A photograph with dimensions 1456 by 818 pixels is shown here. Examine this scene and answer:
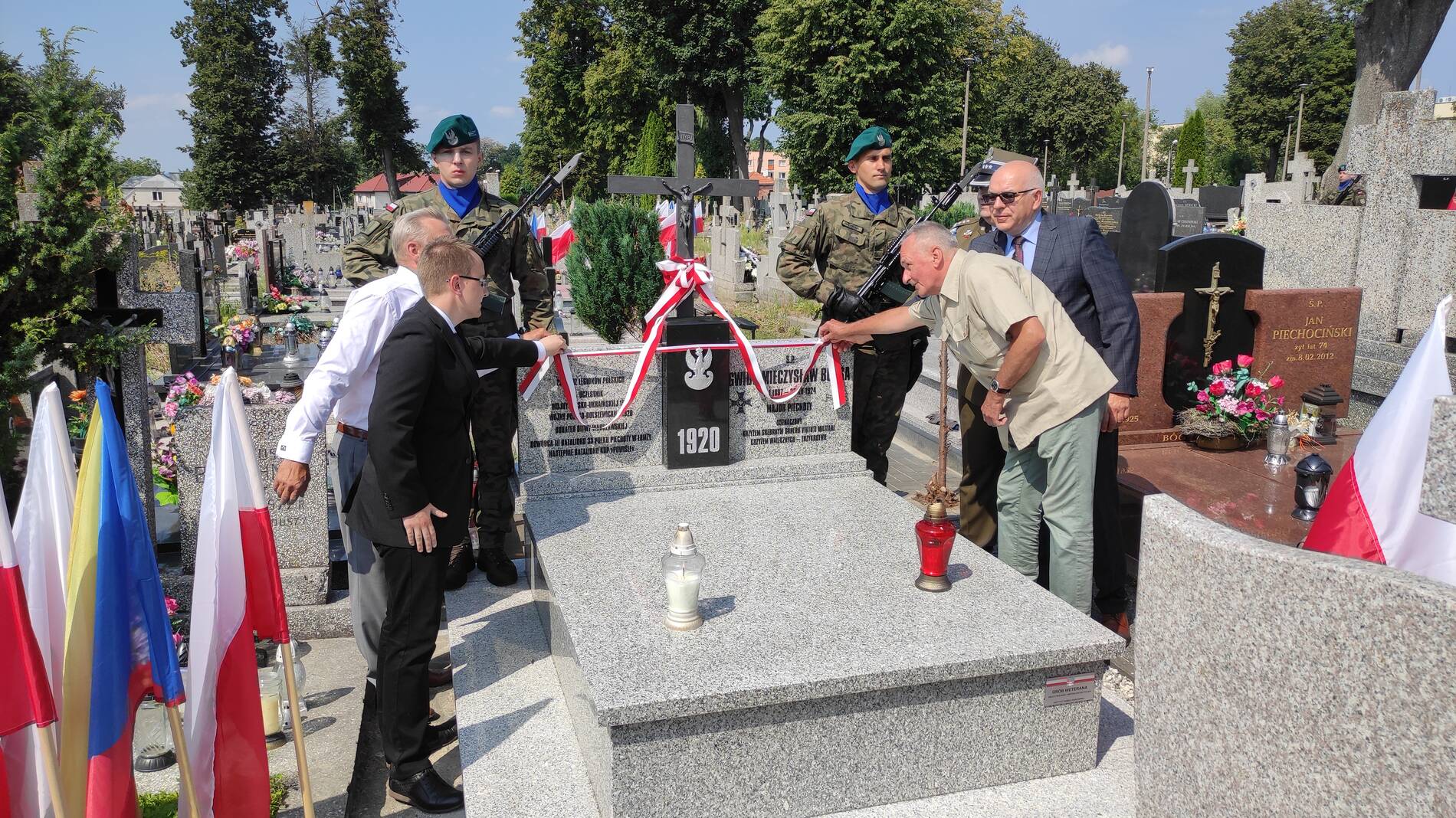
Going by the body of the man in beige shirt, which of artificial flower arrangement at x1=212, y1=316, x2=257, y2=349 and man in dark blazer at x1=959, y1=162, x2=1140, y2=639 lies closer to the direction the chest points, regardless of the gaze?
the artificial flower arrangement

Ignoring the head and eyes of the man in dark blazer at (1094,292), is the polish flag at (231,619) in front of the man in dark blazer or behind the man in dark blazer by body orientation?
in front

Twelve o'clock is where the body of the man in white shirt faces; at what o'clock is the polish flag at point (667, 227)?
The polish flag is roughly at 10 o'clock from the man in white shirt.

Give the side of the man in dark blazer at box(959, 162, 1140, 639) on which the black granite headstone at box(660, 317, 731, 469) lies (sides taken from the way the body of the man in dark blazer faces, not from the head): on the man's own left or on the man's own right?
on the man's own right

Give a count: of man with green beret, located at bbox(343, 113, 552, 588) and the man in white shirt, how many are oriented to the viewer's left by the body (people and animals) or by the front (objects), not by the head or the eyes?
0

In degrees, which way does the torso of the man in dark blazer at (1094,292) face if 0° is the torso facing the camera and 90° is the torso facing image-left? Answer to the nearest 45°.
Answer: approximately 45°

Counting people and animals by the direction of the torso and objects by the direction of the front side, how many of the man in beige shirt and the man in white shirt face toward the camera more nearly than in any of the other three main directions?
0

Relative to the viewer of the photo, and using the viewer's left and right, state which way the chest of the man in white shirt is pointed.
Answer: facing to the right of the viewer

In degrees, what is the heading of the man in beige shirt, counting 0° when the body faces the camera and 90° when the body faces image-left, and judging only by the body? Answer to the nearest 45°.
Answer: approximately 90°

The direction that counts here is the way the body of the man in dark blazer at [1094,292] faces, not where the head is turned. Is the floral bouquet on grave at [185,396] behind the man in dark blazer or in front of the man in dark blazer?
in front

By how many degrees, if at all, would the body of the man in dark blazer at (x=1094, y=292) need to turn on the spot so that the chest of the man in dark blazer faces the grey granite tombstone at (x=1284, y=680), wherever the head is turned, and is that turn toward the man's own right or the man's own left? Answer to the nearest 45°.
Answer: approximately 45° to the man's own left

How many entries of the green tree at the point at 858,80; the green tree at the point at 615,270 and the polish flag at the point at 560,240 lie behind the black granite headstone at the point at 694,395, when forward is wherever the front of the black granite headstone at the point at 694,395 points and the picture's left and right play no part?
3

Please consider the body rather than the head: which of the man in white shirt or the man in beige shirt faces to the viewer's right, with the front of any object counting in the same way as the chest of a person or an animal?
the man in white shirt

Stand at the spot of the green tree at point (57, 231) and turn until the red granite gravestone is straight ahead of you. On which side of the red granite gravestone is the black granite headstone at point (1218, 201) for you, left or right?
left

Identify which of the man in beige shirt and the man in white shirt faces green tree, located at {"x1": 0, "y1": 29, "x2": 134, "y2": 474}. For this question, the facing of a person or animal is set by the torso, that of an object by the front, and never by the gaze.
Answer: the man in beige shirt

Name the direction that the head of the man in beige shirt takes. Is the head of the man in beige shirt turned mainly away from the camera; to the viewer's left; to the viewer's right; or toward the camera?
to the viewer's left

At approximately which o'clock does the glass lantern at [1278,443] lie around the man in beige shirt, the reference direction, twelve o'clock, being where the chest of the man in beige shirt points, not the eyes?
The glass lantern is roughly at 4 o'clock from the man in beige shirt.
